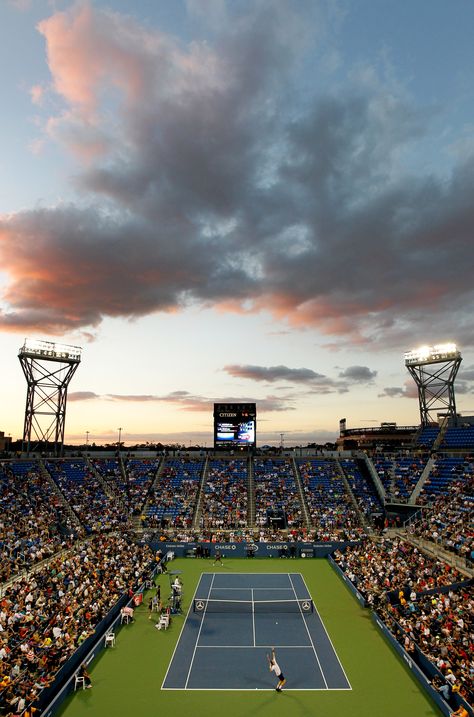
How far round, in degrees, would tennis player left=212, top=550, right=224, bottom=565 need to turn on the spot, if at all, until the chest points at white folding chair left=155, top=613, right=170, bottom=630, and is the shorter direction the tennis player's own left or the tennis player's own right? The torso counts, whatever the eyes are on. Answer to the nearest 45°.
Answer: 0° — they already face it

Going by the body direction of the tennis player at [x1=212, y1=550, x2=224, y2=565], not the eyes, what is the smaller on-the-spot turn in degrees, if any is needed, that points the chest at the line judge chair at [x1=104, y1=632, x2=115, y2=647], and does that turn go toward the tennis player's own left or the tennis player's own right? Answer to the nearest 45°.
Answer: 0° — they already face it

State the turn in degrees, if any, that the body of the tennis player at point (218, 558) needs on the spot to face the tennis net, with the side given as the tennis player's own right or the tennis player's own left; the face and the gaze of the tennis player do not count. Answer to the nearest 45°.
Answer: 0° — they already face it

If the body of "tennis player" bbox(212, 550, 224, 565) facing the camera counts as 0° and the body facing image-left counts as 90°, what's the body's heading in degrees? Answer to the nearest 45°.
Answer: approximately 0°
